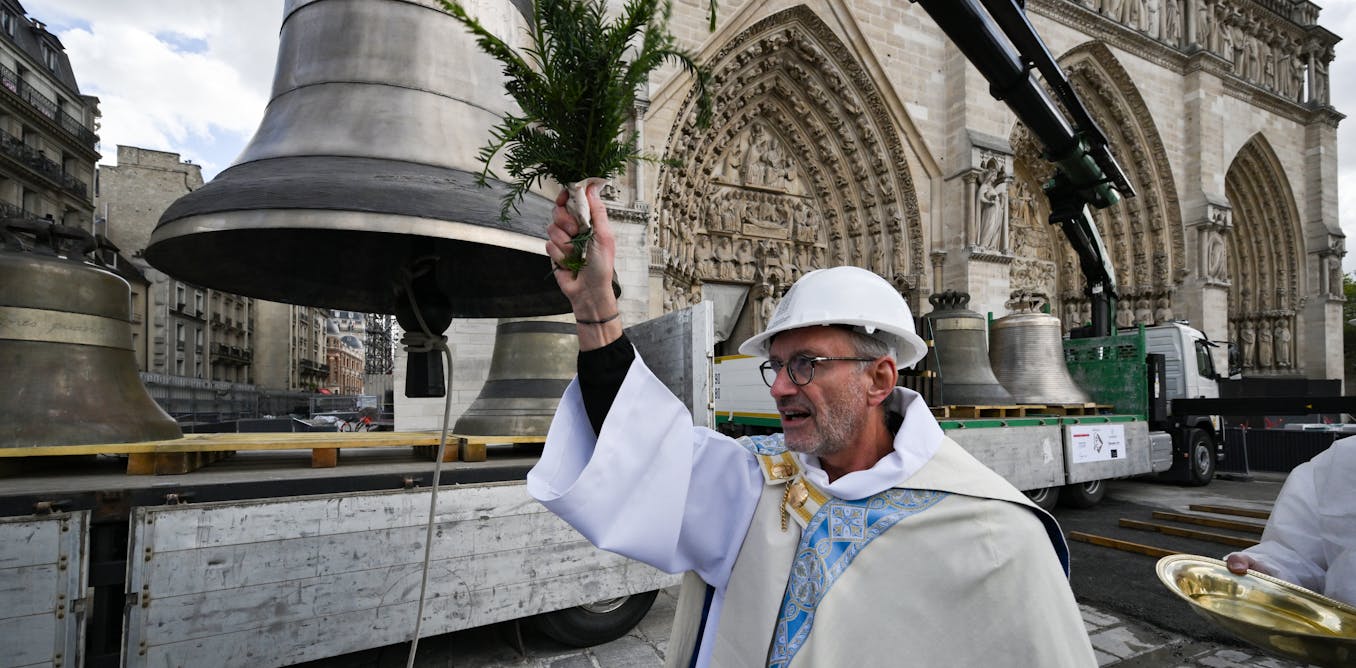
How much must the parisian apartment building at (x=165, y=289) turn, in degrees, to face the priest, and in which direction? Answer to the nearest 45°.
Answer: approximately 45° to its right

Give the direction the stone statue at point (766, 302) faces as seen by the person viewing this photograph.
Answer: facing the viewer and to the left of the viewer

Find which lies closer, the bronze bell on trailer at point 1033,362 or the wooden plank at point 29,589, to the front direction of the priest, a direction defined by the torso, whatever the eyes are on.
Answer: the wooden plank

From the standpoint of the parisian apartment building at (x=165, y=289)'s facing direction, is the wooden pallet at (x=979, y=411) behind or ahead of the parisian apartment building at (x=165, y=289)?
ahead

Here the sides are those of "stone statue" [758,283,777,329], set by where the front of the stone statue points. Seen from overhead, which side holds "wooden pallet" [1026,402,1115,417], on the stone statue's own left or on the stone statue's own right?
on the stone statue's own left

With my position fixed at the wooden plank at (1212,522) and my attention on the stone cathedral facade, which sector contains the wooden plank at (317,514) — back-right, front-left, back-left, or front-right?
back-left

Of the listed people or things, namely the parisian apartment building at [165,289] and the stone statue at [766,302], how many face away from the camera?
0

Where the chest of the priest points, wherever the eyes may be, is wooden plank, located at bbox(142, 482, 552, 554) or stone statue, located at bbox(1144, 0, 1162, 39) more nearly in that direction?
the wooden plank

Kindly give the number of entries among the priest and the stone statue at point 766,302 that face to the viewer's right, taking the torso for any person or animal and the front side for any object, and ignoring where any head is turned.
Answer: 0
